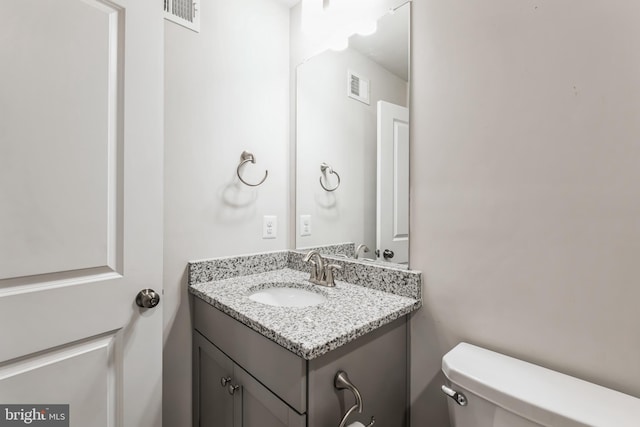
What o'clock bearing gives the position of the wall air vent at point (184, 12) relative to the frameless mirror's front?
The wall air vent is roughly at 1 o'clock from the frameless mirror.

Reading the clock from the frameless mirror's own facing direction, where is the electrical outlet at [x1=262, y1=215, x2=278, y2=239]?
The electrical outlet is roughly at 2 o'clock from the frameless mirror.

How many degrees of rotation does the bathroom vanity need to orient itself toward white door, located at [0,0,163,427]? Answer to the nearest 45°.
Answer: approximately 45° to its right

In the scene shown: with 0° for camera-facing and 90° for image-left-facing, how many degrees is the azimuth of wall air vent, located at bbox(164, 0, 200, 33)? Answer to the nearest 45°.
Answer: approximately 315°
